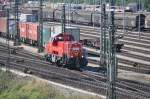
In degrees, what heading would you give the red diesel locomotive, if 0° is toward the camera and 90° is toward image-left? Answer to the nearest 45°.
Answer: approximately 315°
